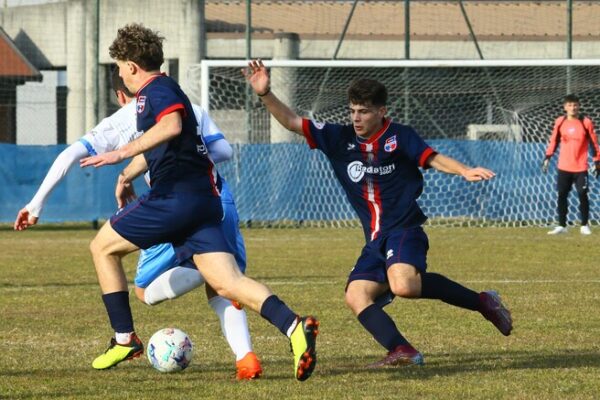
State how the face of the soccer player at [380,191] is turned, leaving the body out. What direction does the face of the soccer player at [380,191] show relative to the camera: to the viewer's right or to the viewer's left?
to the viewer's left

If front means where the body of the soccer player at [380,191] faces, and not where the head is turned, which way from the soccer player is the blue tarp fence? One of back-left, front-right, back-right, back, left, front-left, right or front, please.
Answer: back-right

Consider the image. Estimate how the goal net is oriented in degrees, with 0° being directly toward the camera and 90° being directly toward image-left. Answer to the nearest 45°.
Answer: approximately 0°
